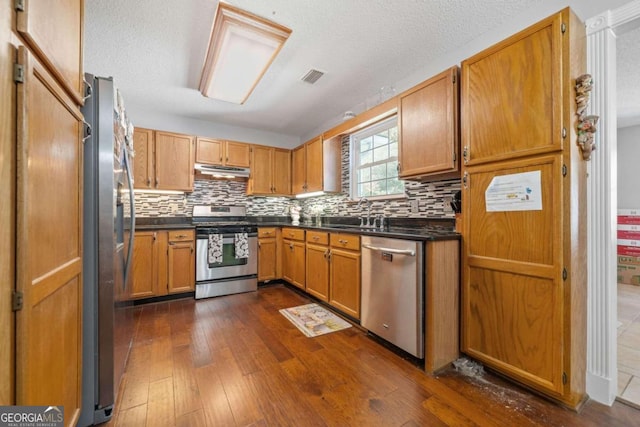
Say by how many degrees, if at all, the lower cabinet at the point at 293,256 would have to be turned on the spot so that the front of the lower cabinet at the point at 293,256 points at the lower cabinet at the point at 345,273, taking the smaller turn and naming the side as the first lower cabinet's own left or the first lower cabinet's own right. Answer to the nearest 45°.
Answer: approximately 90° to the first lower cabinet's own left

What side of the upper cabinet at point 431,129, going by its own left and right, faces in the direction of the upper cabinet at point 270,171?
right

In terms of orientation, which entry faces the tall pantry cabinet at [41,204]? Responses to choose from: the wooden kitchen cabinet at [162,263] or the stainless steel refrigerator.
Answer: the wooden kitchen cabinet

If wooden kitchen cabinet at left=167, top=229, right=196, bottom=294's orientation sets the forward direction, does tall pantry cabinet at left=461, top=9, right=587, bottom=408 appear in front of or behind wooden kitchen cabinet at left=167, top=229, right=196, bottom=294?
in front

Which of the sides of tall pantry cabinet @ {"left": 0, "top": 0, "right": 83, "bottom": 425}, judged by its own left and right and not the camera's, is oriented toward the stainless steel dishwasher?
front

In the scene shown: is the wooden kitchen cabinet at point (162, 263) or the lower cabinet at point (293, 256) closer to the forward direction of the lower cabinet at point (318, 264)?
the wooden kitchen cabinet

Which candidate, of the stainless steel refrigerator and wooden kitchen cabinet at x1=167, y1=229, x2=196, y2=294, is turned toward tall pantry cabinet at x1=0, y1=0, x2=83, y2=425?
the wooden kitchen cabinet

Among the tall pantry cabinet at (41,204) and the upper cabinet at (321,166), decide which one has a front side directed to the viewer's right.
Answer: the tall pantry cabinet

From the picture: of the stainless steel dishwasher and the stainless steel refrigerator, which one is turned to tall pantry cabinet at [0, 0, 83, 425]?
the stainless steel dishwasher

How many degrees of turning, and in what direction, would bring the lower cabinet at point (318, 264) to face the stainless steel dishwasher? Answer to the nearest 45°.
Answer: approximately 90° to its left

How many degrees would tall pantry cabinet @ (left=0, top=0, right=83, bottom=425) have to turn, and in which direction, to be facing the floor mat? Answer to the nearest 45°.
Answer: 0° — it already faces it

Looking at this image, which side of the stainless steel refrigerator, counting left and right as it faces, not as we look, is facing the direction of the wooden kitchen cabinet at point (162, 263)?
left

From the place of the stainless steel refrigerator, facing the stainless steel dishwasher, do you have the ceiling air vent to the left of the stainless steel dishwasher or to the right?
left

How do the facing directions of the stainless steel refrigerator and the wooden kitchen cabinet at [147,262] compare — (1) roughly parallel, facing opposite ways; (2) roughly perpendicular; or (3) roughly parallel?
roughly perpendicular
